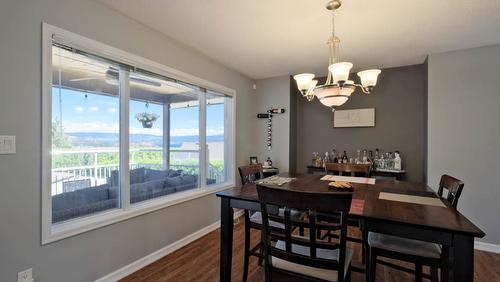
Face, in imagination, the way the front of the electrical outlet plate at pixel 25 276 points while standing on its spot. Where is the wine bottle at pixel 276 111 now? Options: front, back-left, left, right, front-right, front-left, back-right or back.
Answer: front-left

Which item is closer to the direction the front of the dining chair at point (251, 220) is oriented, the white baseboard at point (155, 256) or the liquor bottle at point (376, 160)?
the liquor bottle

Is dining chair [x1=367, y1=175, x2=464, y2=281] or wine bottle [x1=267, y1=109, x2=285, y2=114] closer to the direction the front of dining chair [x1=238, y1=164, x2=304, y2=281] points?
the dining chair

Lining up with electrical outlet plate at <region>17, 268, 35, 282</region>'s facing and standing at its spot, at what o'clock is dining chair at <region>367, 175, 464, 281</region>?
The dining chair is roughly at 12 o'clock from the electrical outlet plate.

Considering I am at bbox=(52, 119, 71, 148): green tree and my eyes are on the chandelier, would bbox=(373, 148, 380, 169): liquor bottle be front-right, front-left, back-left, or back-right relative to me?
front-left

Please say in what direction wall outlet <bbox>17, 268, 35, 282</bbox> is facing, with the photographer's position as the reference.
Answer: facing the viewer and to the right of the viewer

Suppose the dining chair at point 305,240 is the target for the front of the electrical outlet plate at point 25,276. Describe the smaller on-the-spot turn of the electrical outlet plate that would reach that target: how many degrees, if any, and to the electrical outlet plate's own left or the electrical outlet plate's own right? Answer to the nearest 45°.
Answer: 0° — it already faces it

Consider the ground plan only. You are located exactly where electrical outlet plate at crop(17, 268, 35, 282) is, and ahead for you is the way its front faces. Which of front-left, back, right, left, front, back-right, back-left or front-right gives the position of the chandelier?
front

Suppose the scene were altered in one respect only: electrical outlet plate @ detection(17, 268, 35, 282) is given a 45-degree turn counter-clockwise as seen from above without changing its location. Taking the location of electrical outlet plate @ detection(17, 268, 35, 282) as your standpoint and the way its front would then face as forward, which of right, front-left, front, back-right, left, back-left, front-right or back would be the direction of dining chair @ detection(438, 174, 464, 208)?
front-right
